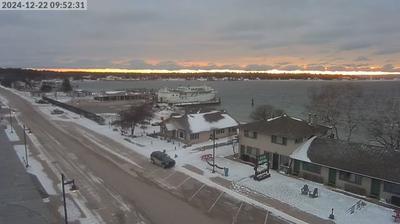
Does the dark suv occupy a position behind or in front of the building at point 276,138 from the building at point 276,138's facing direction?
in front

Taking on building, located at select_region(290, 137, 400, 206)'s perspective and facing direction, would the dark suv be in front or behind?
in front

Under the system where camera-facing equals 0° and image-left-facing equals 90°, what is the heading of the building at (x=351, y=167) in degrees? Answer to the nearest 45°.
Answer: approximately 45°

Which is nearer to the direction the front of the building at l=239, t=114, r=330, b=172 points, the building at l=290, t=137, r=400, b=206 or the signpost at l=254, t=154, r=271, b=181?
the signpost

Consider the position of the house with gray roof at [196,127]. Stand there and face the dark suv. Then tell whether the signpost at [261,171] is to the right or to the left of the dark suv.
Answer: left

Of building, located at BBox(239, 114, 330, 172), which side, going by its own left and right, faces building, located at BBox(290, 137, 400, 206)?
left

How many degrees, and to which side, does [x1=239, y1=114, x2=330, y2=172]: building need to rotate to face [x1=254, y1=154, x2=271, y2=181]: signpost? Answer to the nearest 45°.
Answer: approximately 45° to its left

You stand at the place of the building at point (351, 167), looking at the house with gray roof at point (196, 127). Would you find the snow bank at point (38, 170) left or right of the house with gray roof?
left

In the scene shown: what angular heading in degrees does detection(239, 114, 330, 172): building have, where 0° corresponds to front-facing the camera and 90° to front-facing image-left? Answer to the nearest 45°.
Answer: approximately 45°

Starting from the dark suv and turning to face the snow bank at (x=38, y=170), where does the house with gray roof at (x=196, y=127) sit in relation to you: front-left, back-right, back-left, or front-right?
back-right
